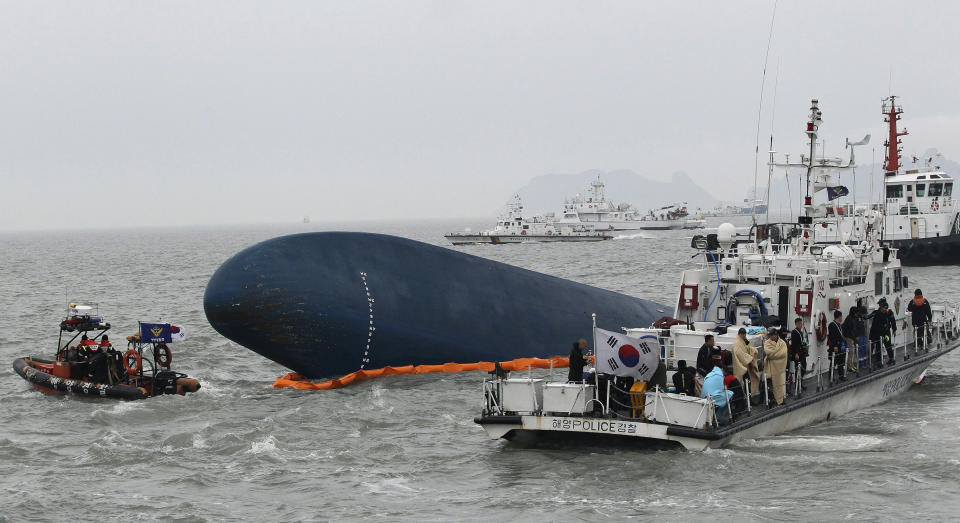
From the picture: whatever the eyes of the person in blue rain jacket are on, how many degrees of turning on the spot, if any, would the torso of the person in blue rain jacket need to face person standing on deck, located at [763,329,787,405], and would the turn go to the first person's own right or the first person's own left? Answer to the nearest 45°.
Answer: approximately 90° to the first person's own right

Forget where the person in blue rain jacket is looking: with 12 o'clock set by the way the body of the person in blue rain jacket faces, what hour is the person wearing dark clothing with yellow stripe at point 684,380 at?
The person wearing dark clothing with yellow stripe is roughly at 11 o'clock from the person in blue rain jacket.

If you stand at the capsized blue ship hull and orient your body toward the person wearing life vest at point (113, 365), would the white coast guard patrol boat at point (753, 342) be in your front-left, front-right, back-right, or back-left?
back-left

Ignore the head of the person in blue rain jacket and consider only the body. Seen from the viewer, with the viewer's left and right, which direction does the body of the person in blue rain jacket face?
facing away from the viewer and to the left of the viewer

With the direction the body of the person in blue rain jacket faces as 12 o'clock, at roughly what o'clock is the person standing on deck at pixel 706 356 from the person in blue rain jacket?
The person standing on deck is roughly at 1 o'clock from the person in blue rain jacket.

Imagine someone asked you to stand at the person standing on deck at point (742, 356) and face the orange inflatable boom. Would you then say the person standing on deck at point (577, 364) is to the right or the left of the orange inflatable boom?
left

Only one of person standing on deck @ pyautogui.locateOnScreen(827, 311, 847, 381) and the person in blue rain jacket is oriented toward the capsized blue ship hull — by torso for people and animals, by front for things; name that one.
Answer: the person in blue rain jacket
